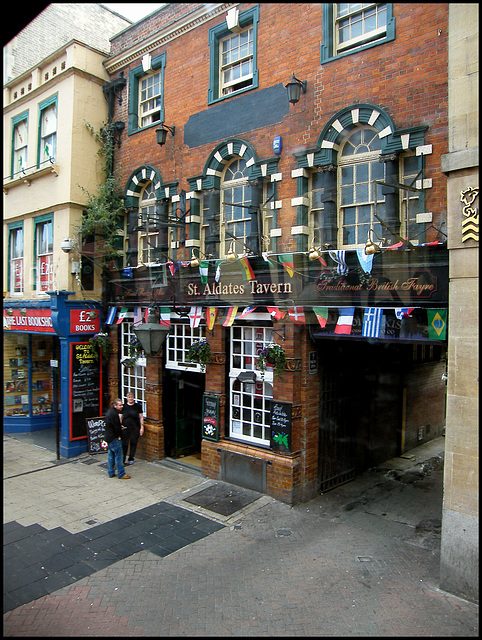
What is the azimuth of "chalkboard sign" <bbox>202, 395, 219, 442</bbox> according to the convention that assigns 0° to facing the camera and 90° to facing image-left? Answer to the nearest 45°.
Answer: approximately 45°

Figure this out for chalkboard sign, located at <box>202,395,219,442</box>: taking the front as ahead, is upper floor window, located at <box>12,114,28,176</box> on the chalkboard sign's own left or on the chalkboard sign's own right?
on the chalkboard sign's own right

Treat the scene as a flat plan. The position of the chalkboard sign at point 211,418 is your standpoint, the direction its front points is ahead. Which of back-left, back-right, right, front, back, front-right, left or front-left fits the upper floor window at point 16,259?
right

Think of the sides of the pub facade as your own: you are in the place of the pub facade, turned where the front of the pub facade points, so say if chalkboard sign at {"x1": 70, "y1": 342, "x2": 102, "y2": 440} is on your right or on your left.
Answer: on your right

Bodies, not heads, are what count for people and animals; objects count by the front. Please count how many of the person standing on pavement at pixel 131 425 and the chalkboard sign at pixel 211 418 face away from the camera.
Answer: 0

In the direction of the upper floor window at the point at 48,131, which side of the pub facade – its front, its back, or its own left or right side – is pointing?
right

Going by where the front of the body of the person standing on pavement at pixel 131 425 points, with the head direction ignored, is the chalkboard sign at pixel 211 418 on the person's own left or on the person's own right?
on the person's own left

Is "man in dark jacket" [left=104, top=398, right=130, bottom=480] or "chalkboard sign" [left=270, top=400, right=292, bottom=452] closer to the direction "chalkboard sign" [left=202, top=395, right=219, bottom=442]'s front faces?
the man in dark jacket
